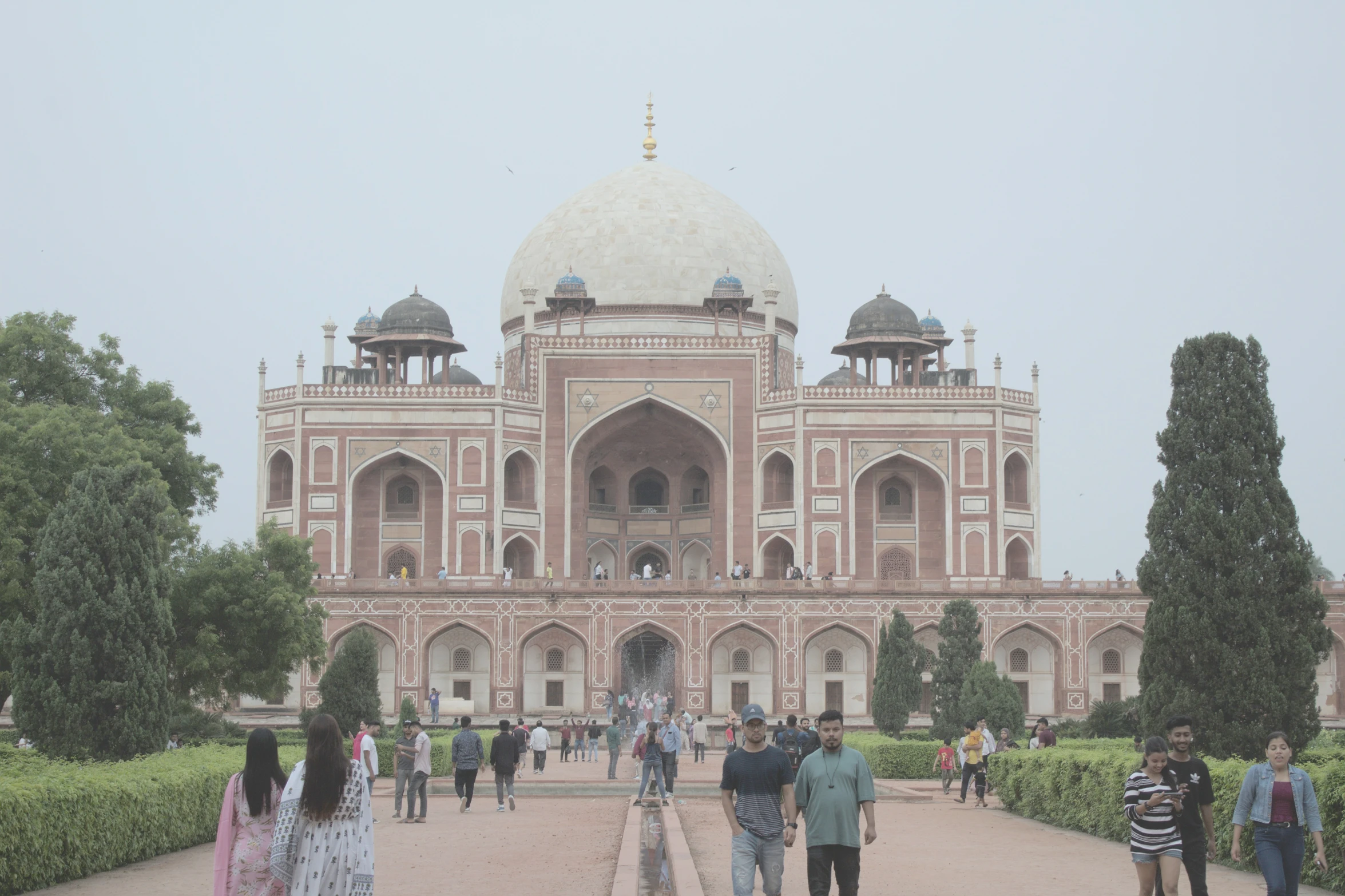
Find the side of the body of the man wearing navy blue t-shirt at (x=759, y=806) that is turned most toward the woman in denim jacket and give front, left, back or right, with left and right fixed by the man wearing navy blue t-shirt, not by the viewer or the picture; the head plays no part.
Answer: left

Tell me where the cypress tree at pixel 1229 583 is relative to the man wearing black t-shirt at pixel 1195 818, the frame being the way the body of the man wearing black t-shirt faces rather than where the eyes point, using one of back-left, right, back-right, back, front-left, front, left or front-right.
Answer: back

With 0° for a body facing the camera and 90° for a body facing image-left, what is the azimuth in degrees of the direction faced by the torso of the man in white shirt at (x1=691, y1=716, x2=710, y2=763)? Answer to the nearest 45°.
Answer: approximately 180°

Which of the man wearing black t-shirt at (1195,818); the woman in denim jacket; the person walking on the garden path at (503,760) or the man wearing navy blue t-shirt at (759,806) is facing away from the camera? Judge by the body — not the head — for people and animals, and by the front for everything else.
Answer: the person walking on the garden path

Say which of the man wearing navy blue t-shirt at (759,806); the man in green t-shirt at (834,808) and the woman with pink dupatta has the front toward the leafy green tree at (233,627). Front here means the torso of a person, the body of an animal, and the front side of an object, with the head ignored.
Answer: the woman with pink dupatta

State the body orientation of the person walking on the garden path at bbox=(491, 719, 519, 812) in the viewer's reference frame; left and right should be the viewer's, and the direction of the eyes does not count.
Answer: facing away from the viewer

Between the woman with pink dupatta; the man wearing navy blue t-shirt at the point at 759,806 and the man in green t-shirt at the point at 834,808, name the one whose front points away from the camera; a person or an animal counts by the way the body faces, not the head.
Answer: the woman with pink dupatta

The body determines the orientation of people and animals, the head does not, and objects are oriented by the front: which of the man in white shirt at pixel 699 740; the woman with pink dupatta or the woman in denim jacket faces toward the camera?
the woman in denim jacket

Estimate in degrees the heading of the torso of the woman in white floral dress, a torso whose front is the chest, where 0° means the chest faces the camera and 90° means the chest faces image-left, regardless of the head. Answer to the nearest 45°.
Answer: approximately 180°

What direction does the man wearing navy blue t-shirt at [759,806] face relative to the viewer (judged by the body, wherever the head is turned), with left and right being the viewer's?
facing the viewer

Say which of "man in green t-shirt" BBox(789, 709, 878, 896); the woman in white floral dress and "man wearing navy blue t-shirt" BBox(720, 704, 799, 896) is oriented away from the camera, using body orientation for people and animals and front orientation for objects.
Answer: the woman in white floral dress

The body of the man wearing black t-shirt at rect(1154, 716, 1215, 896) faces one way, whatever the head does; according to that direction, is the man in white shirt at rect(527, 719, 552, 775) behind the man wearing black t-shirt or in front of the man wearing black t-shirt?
behind

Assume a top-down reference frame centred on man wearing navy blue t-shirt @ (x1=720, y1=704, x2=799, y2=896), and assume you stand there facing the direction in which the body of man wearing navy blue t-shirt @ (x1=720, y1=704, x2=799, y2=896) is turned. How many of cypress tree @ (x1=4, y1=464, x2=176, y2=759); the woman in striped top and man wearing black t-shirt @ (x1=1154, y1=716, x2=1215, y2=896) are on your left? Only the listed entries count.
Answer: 2

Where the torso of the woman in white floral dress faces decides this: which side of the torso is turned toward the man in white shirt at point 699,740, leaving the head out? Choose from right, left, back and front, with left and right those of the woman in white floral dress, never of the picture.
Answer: front
